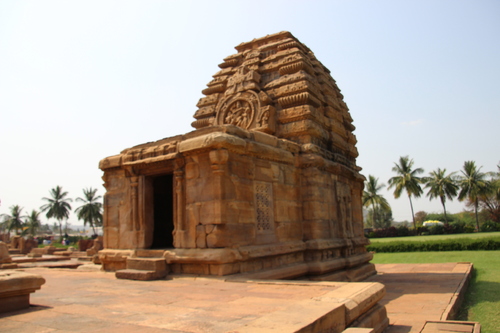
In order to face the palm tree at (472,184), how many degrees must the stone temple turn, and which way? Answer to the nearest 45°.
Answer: approximately 180°

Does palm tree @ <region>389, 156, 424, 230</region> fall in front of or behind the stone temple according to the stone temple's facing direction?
behind

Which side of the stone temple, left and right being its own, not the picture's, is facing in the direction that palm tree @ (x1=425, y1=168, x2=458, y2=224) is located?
back

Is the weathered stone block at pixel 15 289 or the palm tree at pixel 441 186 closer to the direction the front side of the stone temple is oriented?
the weathered stone block

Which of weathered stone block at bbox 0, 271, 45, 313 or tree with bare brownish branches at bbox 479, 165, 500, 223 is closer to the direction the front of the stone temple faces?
the weathered stone block

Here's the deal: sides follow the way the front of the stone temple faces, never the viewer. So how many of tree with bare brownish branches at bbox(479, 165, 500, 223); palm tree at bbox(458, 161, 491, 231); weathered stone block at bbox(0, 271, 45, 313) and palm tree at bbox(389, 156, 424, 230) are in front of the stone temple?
1

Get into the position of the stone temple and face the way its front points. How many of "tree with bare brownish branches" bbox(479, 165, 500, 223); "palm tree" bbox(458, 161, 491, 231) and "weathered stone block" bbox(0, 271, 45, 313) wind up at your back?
2

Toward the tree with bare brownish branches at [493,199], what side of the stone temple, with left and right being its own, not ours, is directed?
back

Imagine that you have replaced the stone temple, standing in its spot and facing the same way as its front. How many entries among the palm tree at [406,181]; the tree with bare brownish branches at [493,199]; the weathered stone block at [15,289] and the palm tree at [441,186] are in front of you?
1

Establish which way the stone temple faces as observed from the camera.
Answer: facing the viewer and to the left of the viewer

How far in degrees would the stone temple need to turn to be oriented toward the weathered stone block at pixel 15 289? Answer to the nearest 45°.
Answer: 0° — it already faces it

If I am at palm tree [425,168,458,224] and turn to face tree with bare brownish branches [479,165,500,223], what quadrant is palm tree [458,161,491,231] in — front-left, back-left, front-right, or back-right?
front-right
